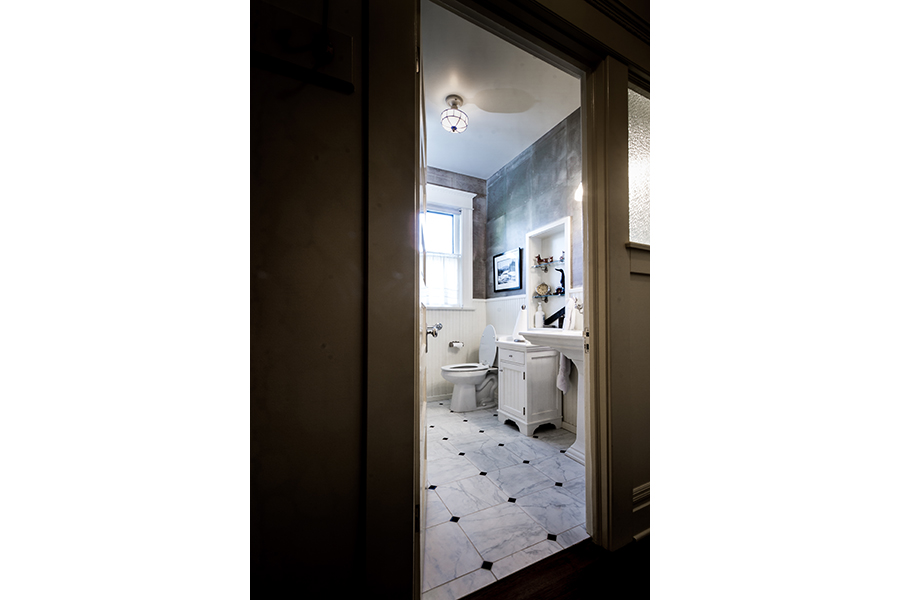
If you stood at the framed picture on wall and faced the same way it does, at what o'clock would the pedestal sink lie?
The pedestal sink is roughly at 10 o'clock from the framed picture on wall.

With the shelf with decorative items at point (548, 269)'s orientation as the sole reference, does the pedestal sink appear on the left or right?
on its left

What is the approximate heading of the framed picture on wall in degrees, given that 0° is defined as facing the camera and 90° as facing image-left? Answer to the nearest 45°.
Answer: approximately 45°
